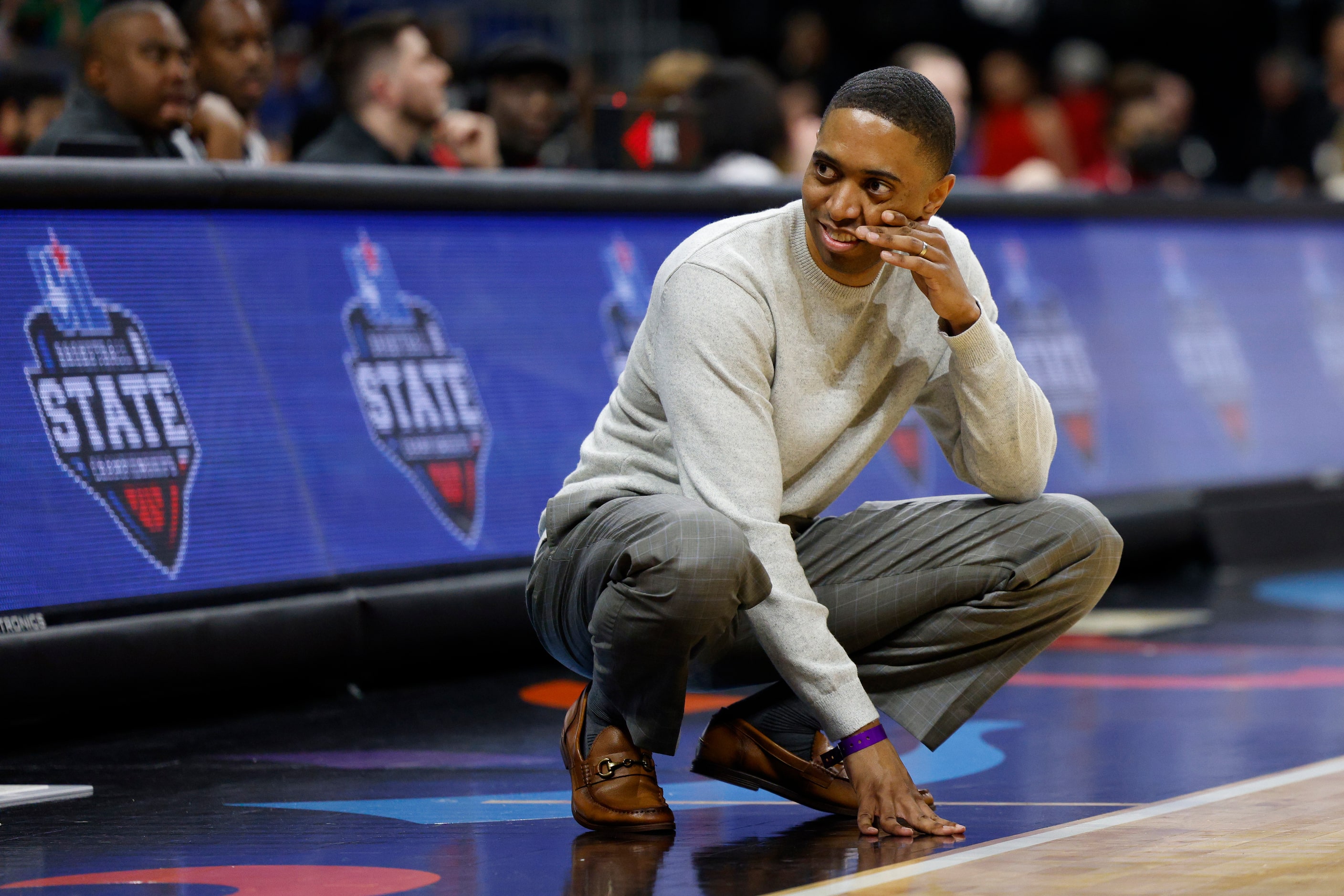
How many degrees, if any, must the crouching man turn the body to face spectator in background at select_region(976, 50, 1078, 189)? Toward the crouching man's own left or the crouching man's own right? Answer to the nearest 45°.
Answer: approximately 135° to the crouching man's own left

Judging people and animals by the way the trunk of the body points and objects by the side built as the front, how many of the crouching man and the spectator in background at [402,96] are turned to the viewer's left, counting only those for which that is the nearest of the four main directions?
0

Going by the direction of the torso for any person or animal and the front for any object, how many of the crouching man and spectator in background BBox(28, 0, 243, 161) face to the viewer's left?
0

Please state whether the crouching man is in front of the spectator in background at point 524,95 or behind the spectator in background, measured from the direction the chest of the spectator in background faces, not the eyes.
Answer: in front

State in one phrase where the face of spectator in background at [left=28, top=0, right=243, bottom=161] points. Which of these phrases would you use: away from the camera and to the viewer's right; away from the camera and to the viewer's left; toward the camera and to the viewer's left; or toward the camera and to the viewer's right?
toward the camera and to the viewer's right

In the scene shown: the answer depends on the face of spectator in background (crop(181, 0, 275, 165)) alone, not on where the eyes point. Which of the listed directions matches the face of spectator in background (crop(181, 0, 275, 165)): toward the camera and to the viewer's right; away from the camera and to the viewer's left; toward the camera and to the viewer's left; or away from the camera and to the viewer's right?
toward the camera and to the viewer's right

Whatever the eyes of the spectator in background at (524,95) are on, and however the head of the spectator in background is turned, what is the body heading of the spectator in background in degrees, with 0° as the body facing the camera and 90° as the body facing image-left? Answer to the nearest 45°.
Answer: approximately 315°

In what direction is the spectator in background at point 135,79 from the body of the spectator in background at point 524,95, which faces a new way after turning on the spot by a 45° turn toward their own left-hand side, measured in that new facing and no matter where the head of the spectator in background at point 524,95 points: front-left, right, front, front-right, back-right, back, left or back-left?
back-right

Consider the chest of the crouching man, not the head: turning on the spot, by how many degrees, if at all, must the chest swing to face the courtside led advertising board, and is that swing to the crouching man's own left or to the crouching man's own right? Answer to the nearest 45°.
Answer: approximately 180°

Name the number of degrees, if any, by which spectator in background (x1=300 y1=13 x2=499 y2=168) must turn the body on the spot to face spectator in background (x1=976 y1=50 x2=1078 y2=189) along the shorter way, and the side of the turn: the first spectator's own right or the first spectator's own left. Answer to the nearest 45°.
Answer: approximately 45° to the first spectator's own left

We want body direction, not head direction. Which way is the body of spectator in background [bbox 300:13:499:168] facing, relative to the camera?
to the viewer's right

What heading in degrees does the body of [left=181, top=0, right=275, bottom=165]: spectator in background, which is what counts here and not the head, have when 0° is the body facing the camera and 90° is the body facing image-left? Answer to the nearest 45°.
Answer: approximately 315°
